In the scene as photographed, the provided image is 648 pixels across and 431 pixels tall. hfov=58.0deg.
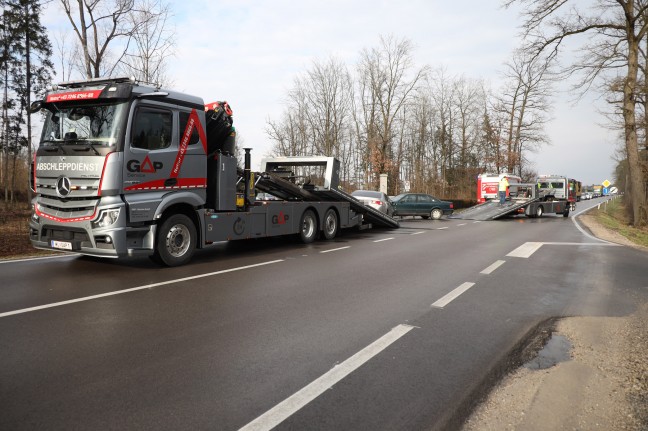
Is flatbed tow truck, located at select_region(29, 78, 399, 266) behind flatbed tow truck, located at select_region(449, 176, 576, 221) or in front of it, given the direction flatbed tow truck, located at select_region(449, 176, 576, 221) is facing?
behind

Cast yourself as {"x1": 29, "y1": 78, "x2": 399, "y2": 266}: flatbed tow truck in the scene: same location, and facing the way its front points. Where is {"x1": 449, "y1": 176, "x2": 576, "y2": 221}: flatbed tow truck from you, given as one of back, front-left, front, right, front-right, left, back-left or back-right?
back

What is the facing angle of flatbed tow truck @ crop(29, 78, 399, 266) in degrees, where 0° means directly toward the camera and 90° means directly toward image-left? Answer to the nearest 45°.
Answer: approximately 45°

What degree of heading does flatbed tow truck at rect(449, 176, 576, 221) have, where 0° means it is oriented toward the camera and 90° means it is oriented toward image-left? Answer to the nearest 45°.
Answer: approximately 225°

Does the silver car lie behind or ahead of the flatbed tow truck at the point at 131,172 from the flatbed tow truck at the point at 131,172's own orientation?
behind

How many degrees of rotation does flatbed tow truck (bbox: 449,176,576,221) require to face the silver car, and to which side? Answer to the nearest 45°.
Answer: approximately 180°

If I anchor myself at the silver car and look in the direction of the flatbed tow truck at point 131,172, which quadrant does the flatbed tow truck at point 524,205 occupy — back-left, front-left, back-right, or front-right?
back-left
